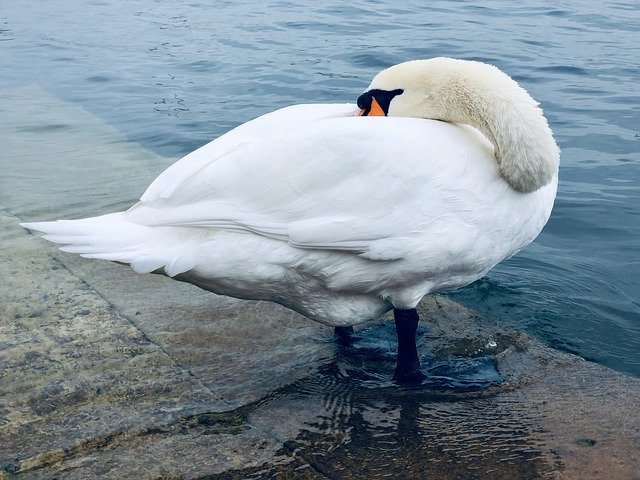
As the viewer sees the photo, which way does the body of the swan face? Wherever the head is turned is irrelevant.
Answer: to the viewer's right
